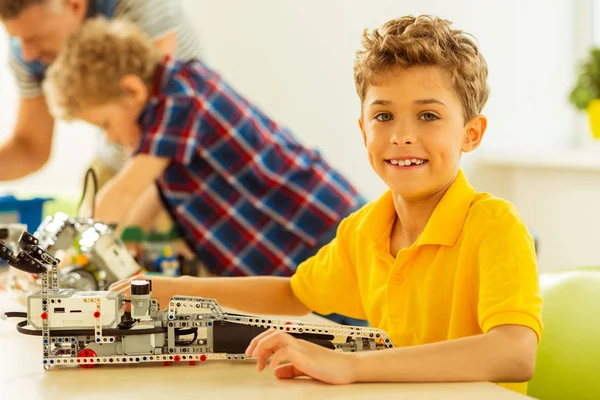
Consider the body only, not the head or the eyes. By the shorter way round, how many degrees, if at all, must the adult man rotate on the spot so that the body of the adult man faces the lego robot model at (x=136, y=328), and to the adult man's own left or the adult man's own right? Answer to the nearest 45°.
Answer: approximately 45° to the adult man's own left

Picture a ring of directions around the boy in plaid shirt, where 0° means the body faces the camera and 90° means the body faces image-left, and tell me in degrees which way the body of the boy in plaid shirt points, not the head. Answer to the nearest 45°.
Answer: approximately 90°

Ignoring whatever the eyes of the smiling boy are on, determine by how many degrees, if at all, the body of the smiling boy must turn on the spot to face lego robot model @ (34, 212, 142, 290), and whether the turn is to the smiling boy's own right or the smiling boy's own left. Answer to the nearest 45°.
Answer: approximately 90° to the smiling boy's own right

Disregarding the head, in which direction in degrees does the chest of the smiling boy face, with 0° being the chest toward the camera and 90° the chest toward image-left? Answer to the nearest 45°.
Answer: approximately 45°

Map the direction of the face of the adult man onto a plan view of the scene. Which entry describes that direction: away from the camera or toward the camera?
toward the camera

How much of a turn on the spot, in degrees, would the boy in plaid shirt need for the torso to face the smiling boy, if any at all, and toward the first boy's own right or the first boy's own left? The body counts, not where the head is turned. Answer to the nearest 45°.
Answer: approximately 90° to the first boy's own left

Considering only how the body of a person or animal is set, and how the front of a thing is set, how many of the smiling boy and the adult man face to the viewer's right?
0

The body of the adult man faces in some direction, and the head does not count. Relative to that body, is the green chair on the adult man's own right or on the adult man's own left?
on the adult man's own left

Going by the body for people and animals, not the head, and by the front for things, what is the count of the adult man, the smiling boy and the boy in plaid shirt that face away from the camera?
0

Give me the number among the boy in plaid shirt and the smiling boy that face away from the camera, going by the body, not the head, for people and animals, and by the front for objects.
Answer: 0

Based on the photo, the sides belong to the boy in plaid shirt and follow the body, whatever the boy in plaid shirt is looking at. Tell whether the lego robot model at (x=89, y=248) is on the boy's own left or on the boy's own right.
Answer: on the boy's own left
